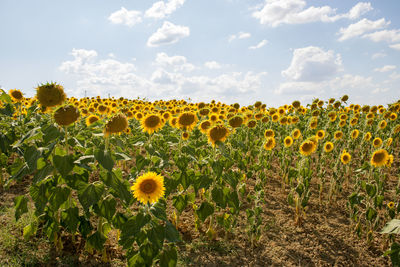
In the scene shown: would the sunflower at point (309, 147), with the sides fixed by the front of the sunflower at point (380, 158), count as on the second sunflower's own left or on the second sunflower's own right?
on the second sunflower's own right

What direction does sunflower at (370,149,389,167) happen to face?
toward the camera

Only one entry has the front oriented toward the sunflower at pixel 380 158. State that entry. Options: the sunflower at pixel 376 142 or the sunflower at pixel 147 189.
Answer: the sunflower at pixel 376 142

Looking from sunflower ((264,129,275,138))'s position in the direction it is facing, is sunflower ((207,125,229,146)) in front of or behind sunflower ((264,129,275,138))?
in front

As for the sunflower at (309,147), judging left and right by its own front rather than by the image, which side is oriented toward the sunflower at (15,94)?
right

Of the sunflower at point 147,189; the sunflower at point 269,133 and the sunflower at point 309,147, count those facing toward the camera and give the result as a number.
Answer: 3

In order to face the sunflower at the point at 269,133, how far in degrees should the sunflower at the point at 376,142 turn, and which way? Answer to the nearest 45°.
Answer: approximately 90° to its right

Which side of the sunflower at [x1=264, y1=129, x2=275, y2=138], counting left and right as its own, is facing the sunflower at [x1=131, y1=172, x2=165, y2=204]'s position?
front

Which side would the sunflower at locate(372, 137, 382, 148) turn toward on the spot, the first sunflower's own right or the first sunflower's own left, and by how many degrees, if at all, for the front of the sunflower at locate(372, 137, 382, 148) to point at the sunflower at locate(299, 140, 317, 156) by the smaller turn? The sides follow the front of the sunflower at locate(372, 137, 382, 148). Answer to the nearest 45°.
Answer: approximately 45° to the first sunflower's own right

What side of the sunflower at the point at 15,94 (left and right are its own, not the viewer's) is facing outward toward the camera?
front

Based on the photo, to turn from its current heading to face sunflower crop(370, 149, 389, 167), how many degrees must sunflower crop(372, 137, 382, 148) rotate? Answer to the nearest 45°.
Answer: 0° — it already faces it

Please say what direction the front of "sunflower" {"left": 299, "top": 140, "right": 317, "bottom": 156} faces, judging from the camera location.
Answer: facing the viewer
